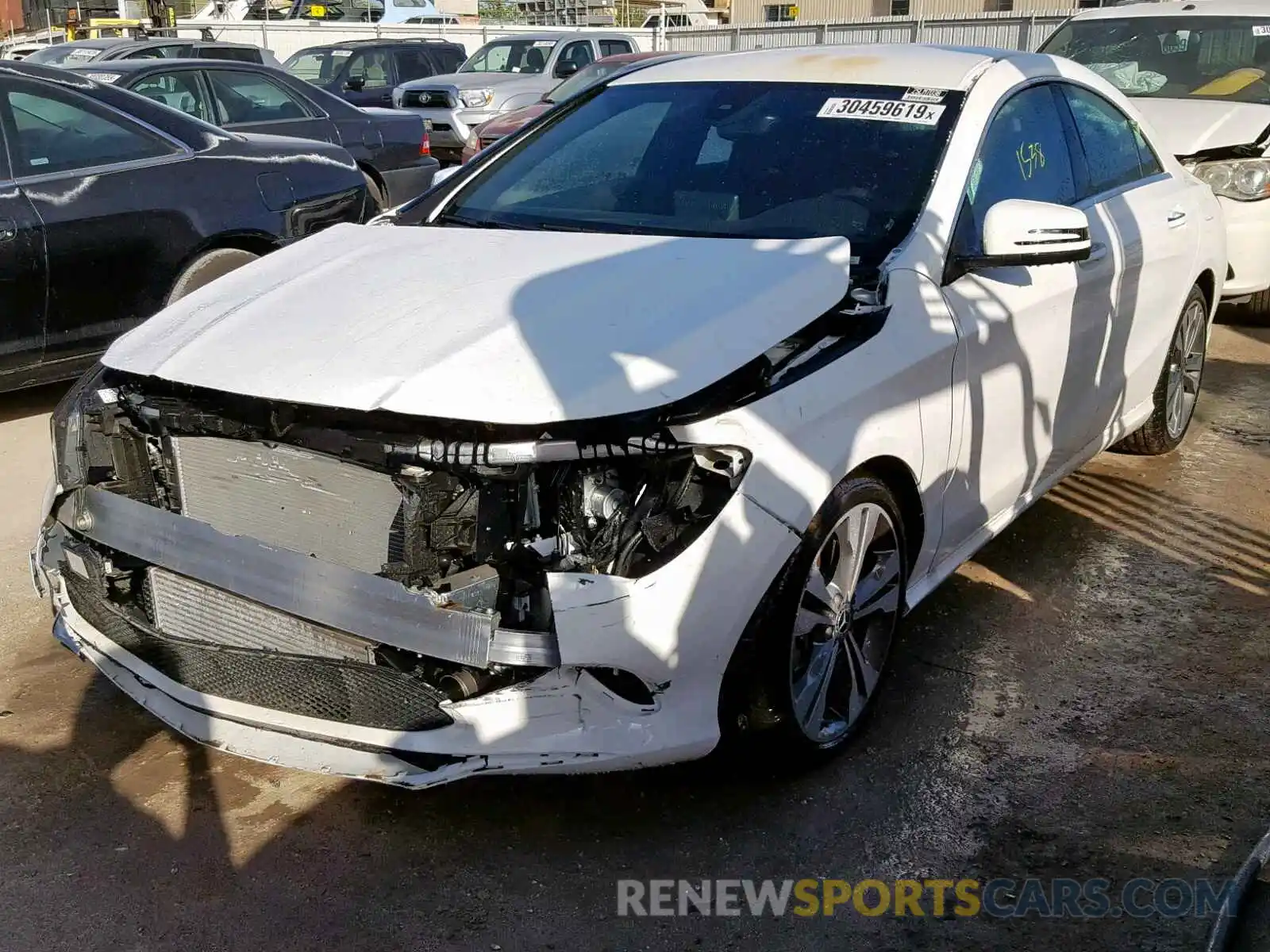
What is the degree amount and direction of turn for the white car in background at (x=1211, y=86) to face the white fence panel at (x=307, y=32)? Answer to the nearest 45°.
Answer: approximately 90° to its right

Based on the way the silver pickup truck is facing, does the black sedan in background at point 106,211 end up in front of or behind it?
in front

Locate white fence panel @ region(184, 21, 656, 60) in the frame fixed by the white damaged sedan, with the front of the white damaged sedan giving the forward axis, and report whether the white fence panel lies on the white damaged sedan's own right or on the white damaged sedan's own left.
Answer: on the white damaged sedan's own right

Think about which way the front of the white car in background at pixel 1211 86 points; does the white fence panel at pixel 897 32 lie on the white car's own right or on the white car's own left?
on the white car's own right

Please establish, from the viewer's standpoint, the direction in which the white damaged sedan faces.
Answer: facing the viewer and to the left of the viewer

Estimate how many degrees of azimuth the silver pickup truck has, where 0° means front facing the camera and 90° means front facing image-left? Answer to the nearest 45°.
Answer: approximately 45°

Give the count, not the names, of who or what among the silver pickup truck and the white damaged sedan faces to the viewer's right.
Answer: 0

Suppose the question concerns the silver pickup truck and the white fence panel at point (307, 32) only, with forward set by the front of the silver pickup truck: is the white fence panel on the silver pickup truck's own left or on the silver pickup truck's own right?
on the silver pickup truck's own right

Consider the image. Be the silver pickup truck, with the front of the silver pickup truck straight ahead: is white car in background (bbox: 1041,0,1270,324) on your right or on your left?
on your left

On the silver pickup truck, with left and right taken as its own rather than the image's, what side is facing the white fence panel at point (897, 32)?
back
